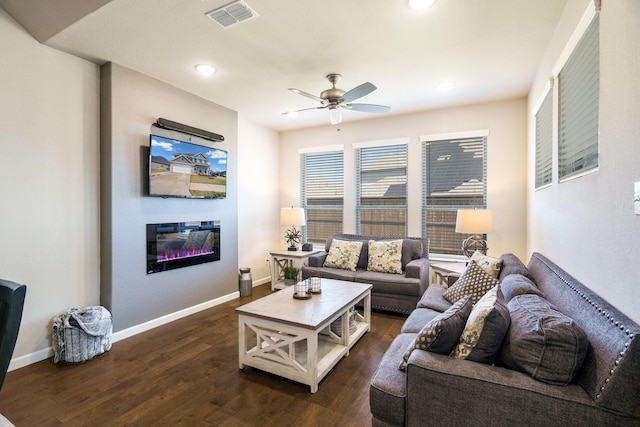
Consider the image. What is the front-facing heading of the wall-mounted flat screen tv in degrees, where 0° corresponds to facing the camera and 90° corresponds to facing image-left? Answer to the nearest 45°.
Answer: approximately 315°

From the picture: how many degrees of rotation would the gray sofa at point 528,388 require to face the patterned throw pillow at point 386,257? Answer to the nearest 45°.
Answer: approximately 45° to its right

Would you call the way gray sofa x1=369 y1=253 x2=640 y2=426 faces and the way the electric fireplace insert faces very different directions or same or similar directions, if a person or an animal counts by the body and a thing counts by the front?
very different directions

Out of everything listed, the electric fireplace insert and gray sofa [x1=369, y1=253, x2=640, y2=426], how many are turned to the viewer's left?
1

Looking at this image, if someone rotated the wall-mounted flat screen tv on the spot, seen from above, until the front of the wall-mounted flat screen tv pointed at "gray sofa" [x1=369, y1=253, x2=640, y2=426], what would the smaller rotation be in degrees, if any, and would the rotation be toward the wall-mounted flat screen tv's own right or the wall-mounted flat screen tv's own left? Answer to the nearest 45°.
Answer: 0° — it already faces it

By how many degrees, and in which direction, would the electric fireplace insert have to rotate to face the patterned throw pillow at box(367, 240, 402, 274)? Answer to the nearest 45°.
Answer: approximately 45° to its left

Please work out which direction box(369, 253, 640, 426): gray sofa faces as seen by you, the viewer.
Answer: facing to the left of the viewer

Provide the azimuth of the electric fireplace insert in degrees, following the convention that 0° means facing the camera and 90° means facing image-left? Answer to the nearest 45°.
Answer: approximately 315°

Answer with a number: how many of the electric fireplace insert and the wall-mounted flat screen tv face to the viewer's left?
0

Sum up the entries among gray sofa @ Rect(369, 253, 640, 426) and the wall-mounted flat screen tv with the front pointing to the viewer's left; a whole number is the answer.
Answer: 1

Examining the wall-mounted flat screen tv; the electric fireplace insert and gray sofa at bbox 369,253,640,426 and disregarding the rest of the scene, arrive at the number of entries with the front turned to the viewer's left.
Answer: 1

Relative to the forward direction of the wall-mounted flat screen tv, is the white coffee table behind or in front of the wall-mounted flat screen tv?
in front

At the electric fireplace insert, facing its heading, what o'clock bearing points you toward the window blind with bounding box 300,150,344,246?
The window blind is roughly at 10 o'clock from the electric fireplace insert.

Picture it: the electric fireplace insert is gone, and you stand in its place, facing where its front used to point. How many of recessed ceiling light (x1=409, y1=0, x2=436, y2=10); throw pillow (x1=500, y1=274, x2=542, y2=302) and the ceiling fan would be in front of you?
3

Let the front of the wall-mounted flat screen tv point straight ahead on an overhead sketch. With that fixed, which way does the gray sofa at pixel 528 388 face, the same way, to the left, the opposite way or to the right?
the opposite way
